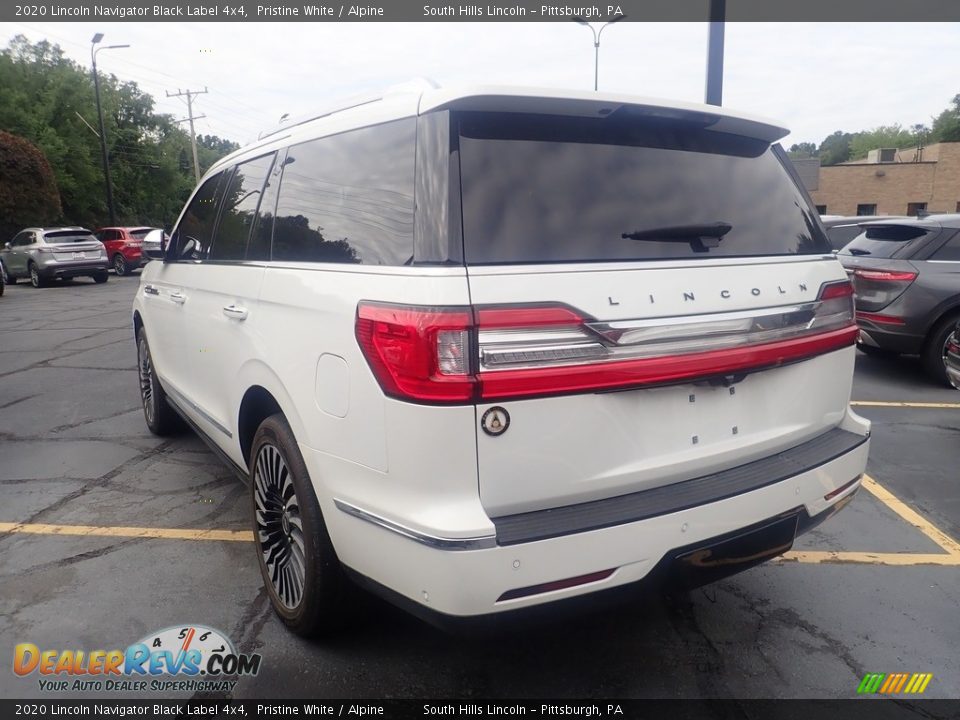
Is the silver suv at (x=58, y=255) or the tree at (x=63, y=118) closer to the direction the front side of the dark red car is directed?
the tree

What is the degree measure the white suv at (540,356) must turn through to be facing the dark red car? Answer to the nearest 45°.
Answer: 0° — it already faces it

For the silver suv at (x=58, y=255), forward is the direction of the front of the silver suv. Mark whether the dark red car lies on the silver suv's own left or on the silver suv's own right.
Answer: on the silver suv's own right

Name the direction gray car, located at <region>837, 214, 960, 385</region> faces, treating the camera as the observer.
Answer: facing away from the viewer and to the right of the viewer

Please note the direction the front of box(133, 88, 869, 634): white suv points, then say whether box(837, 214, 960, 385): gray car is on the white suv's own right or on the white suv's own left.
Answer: on the white suv's own right

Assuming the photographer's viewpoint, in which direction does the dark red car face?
facing away from the viewer and to the left of the viewer

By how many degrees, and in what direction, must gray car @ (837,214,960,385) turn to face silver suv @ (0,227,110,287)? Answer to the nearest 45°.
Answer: approximately 135° to its left

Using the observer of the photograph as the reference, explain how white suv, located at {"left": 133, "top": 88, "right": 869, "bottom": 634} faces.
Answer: facing away from the viewer and to the left of the viewer
